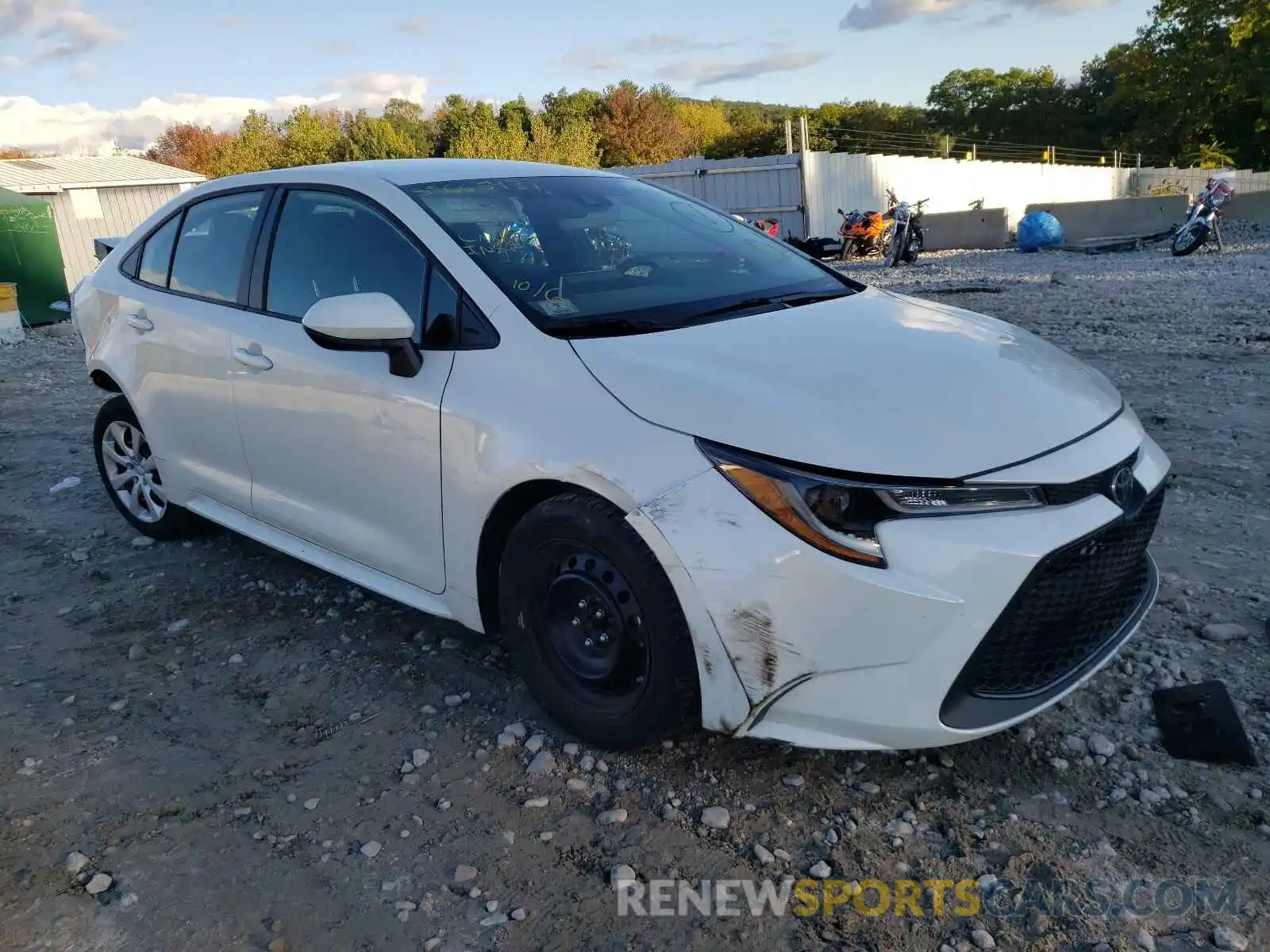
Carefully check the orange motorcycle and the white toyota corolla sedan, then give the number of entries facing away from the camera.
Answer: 0

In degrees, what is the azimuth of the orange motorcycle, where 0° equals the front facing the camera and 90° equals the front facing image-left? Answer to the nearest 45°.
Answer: approximately 45°

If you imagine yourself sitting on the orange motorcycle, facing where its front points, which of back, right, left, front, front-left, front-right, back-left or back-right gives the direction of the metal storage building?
front-right

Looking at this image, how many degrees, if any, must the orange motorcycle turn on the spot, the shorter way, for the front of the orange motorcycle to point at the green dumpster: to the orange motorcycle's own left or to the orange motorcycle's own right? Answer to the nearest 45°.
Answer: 0° — it already faces it

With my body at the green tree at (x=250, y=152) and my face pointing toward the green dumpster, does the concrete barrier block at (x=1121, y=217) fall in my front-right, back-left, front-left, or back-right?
front-left

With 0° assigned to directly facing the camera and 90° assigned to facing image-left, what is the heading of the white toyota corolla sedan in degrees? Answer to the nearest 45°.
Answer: approximately 315°

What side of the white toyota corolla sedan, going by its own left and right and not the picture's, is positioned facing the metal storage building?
back

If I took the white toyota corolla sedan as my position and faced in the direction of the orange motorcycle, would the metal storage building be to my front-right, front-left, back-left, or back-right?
front-left

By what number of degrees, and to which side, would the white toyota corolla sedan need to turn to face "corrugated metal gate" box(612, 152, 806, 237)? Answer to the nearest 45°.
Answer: approximately 135° to its left

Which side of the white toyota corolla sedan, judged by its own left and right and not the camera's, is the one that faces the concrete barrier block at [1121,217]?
left

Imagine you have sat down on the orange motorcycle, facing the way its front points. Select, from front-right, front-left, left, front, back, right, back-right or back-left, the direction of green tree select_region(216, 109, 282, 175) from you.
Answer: right

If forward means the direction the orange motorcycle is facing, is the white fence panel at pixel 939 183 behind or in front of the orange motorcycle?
behind

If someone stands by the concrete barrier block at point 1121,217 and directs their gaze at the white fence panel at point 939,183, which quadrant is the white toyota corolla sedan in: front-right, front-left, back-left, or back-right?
back-left
